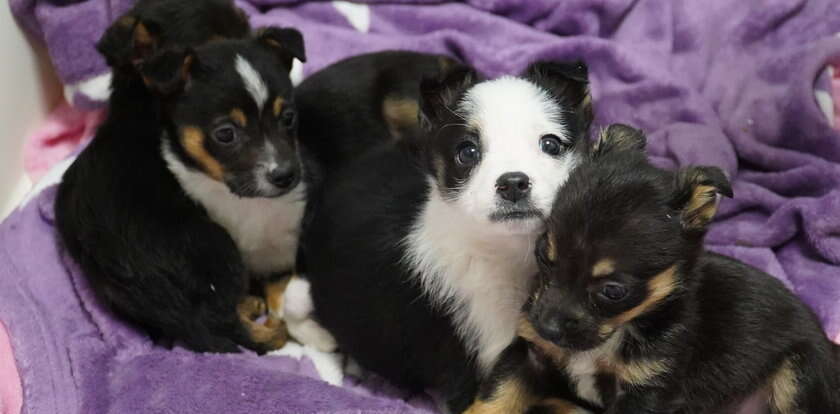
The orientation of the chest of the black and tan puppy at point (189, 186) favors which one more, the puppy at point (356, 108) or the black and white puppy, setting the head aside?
the black and white puppy

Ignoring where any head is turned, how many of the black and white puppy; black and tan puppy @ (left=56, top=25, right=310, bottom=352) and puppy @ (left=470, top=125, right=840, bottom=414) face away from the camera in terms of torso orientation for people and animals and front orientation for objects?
0

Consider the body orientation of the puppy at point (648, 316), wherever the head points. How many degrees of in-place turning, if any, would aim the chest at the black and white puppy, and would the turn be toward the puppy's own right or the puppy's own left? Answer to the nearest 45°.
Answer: approximately 45° to the puppy's own right

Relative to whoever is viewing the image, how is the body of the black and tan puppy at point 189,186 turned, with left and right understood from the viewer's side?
facing the viewer and to the right of the viewer

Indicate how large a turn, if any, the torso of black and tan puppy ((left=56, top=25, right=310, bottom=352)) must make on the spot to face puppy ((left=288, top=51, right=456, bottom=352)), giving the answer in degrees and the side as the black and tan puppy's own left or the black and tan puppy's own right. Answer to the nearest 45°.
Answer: approximately 45° to the black and tan puppy's own left

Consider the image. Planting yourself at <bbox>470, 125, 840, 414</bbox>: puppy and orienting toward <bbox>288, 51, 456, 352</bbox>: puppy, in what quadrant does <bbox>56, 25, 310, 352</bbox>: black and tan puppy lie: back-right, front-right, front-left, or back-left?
front-left

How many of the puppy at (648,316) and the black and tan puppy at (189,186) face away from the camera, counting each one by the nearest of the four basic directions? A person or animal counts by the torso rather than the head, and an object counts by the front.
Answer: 0

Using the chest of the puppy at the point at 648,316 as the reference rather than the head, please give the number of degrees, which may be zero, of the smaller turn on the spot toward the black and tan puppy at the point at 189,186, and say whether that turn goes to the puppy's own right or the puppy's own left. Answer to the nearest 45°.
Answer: approximately 45° to the puppy's own right

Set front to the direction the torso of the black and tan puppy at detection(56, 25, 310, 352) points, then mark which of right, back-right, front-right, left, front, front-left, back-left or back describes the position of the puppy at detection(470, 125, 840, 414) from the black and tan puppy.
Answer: front

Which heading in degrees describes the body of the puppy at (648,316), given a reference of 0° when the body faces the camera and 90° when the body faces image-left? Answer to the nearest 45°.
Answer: approximately 45°

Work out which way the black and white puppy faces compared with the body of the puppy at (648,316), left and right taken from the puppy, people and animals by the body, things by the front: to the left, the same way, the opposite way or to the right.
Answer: to the left
